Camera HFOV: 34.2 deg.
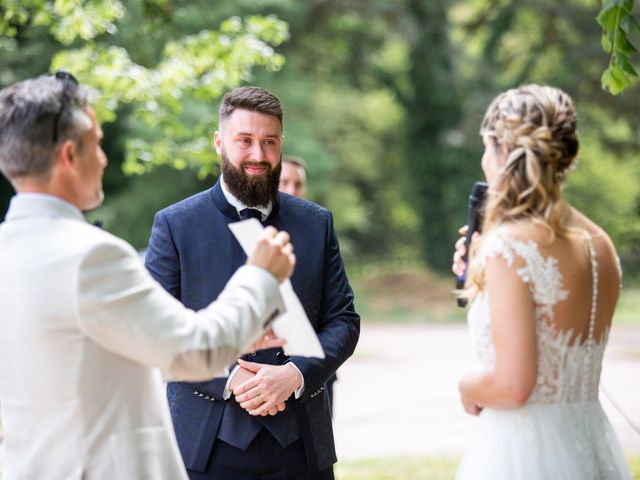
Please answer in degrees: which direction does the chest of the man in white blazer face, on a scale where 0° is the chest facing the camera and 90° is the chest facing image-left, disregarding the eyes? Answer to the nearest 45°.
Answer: approximately 225°

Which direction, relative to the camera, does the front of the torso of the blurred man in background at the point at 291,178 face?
toward the camera

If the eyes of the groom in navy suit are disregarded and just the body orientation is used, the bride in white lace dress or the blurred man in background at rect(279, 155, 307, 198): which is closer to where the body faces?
the bride in white lace dress

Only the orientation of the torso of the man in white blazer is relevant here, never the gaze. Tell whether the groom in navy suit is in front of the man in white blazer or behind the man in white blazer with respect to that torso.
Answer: in front

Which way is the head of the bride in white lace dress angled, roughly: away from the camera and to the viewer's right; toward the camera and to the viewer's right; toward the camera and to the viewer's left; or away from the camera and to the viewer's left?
away from the camera and to the viewer's left

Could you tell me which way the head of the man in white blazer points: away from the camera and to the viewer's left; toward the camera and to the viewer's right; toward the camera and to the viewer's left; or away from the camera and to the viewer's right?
away from the camera and to the viewer's right

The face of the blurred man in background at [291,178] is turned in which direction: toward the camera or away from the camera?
toward the camera

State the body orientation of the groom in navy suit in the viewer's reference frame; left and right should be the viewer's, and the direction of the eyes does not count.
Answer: facing the viewer

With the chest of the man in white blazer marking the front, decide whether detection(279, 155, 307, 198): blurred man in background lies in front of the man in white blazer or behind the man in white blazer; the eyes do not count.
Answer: in front

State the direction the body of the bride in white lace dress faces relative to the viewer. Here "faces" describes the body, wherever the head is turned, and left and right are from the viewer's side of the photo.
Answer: facing away from the viewer and to the left of the viewer

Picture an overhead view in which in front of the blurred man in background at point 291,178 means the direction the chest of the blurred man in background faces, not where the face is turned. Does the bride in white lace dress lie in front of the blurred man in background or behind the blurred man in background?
in front

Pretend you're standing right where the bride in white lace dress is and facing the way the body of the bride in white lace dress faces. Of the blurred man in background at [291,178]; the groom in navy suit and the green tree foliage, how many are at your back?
0

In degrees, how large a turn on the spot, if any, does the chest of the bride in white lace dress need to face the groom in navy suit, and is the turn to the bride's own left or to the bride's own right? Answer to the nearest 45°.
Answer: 0° — they already face them

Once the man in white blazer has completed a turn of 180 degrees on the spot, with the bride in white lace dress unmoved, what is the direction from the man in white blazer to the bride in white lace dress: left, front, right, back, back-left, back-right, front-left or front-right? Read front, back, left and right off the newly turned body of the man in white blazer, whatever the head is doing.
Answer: back-left

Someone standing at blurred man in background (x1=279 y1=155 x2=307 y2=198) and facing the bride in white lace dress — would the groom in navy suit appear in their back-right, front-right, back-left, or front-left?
front-right
